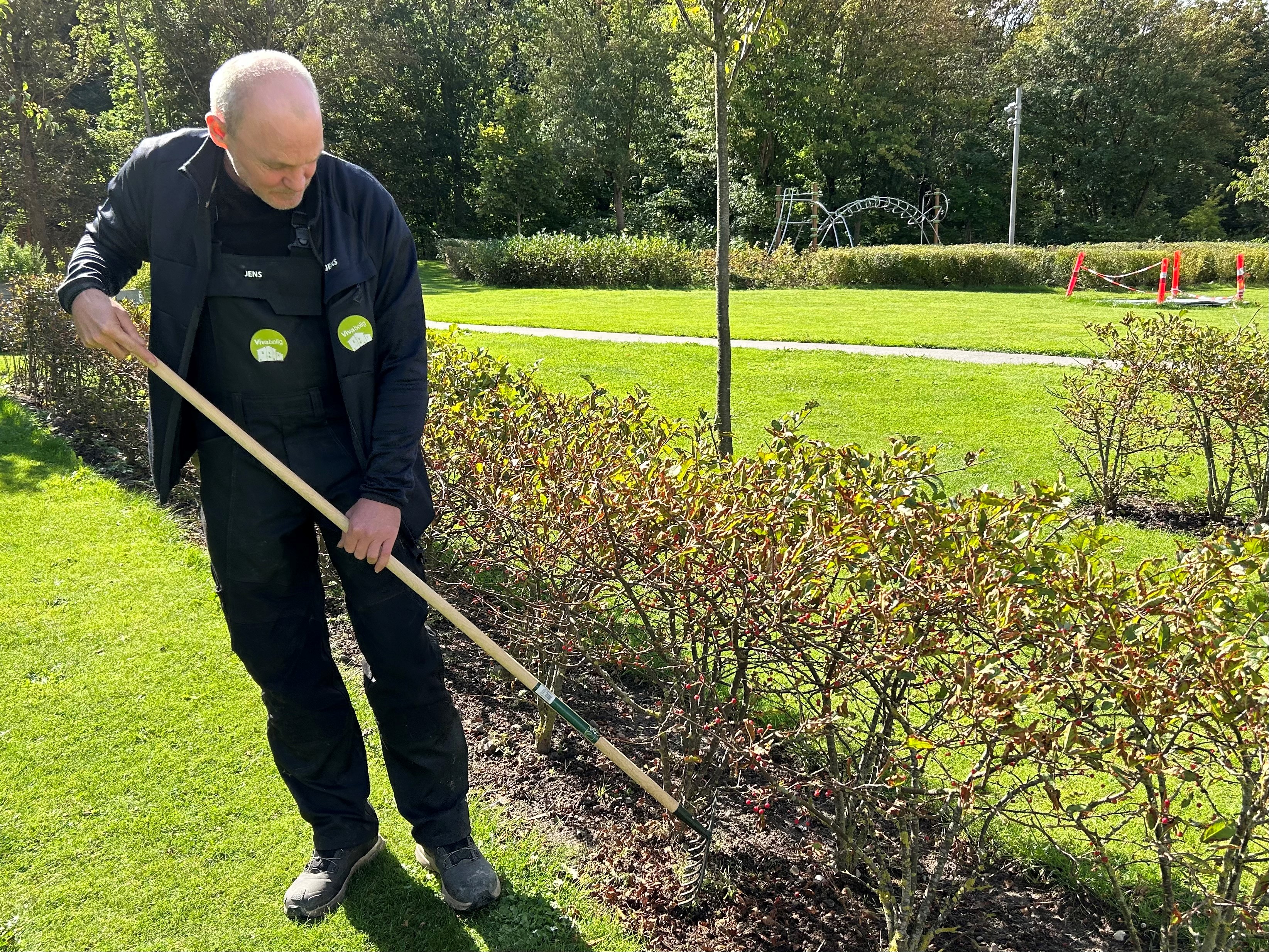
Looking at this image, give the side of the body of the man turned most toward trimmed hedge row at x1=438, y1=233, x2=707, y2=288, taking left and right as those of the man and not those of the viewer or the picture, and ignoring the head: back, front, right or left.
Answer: back

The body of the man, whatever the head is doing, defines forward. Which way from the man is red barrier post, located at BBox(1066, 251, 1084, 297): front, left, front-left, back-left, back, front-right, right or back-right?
back-left

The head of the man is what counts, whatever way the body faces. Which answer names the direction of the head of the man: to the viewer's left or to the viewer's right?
to the viewer's right

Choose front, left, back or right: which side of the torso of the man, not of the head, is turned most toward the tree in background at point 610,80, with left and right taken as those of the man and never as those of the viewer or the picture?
back

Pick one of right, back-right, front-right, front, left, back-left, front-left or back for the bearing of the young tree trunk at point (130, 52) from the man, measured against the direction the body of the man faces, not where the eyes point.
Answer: back

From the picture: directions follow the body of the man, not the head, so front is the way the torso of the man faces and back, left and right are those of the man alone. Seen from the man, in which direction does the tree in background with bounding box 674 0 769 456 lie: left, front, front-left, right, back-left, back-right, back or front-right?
back-left

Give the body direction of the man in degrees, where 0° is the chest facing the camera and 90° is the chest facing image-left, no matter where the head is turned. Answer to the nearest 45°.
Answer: approximately 0°

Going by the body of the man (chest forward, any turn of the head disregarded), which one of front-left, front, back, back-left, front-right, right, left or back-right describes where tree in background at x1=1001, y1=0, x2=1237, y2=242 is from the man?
back-left

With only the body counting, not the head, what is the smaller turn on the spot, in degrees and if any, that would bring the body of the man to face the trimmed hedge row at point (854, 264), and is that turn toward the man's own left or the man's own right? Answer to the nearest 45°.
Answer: approximately 135° to the man's own left
